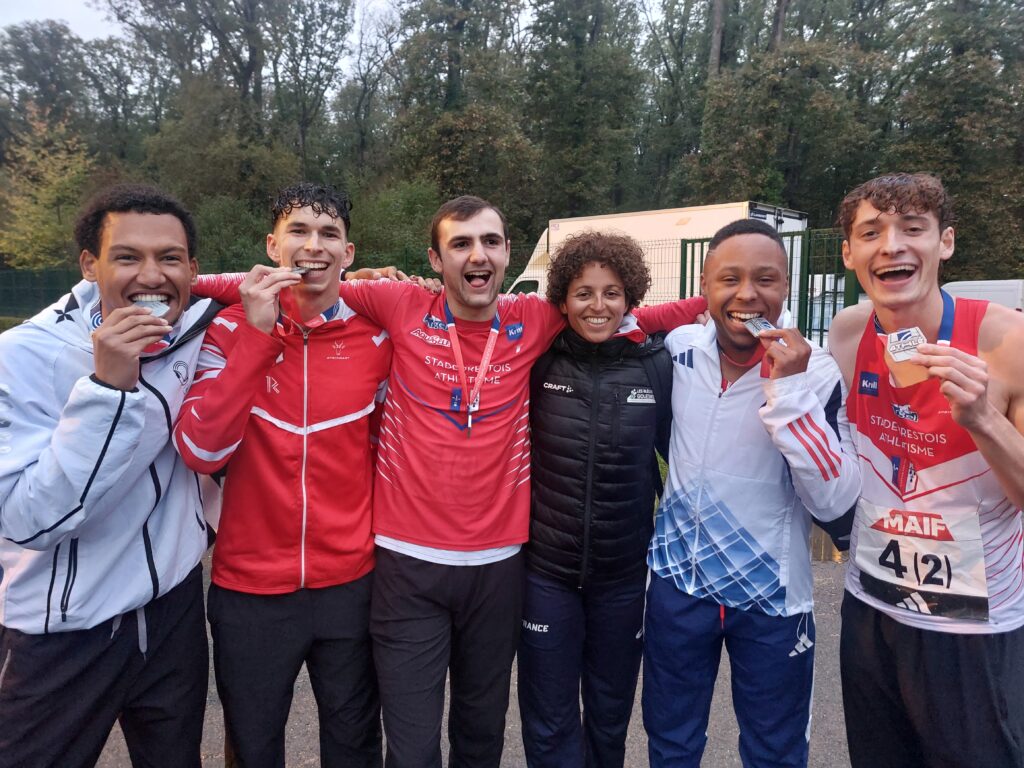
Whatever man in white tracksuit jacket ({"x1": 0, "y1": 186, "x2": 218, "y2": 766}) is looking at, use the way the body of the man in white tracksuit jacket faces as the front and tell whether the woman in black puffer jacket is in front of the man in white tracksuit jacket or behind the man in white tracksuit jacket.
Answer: in front

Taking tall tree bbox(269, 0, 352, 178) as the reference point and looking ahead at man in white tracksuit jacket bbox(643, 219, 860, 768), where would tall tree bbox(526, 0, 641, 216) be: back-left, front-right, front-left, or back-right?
front-left

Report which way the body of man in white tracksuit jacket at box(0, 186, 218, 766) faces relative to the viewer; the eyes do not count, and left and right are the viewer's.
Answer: facing the viewer and to the right of the viewer

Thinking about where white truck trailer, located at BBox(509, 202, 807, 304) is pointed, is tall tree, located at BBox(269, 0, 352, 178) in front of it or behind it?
in front

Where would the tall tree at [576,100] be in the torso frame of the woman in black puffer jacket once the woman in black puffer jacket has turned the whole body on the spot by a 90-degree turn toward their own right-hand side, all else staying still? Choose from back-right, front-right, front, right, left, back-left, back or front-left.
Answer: right

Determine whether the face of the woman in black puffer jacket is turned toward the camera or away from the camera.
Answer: toward the camera

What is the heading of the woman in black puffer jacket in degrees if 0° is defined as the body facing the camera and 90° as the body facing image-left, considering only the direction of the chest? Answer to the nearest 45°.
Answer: approximately 0°

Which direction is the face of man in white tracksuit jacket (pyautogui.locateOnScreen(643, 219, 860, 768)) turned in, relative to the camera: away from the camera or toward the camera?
toward the camera

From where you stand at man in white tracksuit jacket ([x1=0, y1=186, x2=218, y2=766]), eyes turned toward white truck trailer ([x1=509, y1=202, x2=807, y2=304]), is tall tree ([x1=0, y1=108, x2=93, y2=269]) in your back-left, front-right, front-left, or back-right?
front-left

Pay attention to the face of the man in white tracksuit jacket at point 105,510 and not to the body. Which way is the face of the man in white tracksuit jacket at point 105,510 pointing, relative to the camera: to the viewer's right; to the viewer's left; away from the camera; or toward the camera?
toward the camera

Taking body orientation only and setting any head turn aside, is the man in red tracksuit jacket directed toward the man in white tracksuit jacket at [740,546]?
no

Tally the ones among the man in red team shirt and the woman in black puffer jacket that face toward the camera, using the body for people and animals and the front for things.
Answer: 2

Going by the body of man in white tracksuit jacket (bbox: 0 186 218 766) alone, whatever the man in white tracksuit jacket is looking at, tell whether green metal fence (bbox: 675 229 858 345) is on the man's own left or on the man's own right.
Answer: on the man's own left

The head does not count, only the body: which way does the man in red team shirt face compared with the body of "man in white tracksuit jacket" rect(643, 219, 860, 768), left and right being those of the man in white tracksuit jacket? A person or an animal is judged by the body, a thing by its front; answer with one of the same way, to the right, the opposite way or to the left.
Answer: the same way

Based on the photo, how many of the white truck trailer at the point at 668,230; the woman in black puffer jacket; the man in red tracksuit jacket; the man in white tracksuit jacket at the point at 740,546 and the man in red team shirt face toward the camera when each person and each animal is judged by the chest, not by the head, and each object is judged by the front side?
4

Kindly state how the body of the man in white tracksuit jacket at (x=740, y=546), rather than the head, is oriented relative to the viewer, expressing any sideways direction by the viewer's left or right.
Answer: facing the viewer

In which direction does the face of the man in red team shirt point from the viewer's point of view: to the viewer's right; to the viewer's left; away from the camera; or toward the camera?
toward the camera

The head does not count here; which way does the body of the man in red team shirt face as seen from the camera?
toward the camera

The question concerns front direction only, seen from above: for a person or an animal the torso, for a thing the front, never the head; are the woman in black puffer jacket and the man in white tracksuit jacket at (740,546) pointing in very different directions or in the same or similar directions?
same or similar directions

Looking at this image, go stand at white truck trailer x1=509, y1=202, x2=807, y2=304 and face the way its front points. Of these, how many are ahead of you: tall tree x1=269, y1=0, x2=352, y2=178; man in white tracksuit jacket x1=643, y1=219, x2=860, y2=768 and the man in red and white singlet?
1

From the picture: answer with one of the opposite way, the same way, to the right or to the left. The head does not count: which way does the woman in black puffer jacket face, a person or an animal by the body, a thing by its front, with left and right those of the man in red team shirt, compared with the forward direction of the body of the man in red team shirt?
the same way
